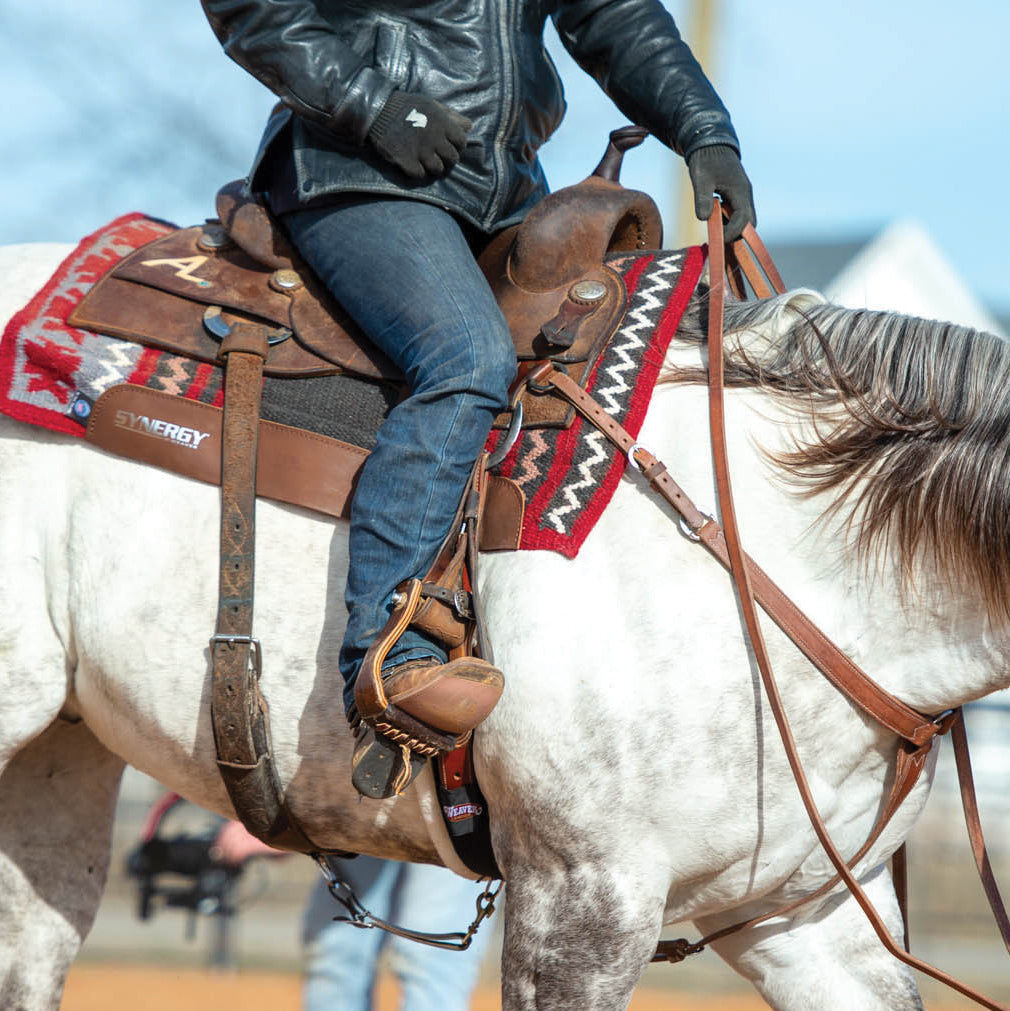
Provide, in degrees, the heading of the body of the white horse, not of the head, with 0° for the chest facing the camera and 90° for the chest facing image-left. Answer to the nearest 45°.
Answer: approximately 270°

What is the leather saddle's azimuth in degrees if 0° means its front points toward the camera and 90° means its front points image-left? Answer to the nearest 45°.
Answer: approximately 270°
